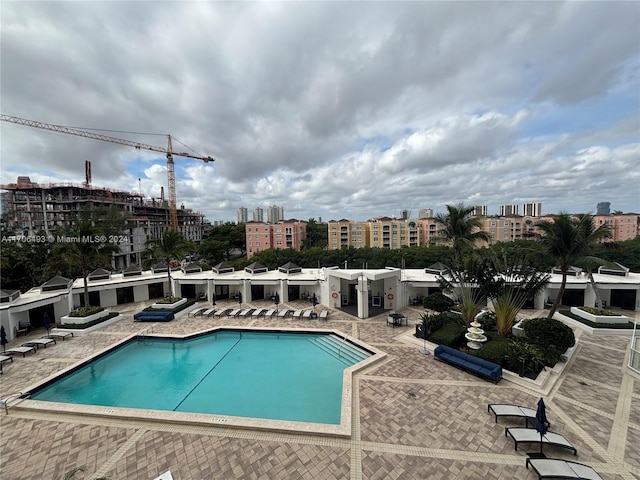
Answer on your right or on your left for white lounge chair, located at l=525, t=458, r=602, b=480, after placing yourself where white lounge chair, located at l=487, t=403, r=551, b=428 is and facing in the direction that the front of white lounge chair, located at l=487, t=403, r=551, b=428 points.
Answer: on your left

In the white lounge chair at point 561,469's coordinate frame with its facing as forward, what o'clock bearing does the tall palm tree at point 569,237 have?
The tall palm tree is roughly at 3 o'clock from the white lounge chair.

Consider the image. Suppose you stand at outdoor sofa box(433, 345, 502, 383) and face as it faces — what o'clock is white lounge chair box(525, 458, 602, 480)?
The white lounge chair is roughly at 10 o'clock from the outdoor sofa.

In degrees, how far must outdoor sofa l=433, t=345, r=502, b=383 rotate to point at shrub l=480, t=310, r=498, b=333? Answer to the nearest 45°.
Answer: approximately 135° to its right

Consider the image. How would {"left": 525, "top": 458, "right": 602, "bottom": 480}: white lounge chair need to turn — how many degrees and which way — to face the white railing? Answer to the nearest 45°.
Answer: approximately 90° to its right

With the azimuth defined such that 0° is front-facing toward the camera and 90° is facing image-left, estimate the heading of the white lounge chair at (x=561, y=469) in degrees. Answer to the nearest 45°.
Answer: approximately 90°

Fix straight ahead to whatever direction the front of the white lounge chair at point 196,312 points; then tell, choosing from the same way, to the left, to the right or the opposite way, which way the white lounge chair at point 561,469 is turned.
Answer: to the right

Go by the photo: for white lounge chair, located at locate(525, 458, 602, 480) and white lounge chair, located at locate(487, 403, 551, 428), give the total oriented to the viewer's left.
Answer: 2

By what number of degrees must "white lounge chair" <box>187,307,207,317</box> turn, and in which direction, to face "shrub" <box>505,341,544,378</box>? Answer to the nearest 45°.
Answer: approximately 90° to its left

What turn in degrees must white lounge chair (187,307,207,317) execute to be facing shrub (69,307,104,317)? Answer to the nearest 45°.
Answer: approximately 45° to its right

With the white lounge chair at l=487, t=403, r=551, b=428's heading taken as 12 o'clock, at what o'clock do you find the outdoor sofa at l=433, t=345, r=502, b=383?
The outdoor sofa is roughly at 2 o'clock from the white lounge chair.

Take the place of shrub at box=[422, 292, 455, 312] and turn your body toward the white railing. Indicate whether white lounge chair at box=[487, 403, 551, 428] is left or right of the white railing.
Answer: right

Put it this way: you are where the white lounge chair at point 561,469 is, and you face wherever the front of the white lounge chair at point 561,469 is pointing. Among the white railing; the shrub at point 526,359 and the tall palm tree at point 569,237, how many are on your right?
3

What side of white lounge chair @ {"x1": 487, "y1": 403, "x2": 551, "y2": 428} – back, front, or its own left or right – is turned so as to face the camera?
left
